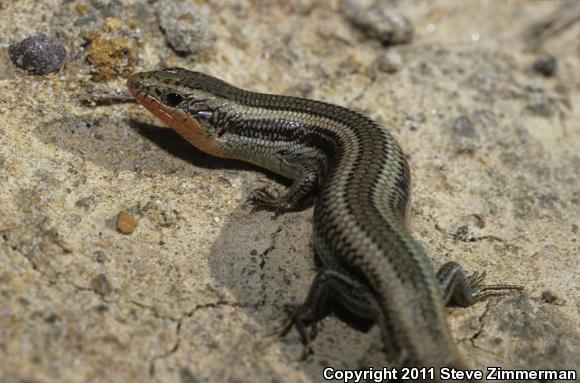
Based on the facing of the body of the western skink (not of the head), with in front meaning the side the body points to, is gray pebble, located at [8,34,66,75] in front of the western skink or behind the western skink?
in front

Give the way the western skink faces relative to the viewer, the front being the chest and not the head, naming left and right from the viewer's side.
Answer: facing away from the viewer and to the left of the viewer

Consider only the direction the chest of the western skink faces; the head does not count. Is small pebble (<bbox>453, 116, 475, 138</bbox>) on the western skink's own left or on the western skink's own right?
on the western skink's own right

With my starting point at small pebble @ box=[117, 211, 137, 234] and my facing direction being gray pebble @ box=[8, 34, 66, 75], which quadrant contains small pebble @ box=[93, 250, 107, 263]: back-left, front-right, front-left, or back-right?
back-left

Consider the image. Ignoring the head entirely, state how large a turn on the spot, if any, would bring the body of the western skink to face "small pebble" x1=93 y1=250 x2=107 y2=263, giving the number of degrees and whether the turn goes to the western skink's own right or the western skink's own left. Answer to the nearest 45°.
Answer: approximately 90° to the western skink's own left

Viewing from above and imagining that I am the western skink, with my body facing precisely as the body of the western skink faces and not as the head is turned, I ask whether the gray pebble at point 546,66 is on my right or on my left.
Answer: on my right

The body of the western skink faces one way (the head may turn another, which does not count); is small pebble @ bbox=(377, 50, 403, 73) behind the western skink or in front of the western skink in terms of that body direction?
in front

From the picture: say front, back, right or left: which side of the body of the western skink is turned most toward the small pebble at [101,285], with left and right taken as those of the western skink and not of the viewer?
left

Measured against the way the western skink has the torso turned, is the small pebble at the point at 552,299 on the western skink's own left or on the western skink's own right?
on the western skink's own right
